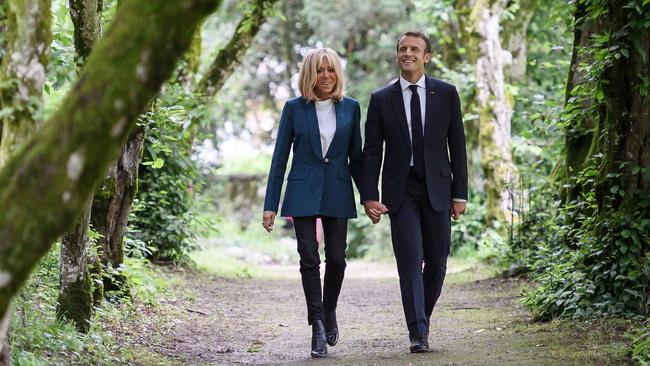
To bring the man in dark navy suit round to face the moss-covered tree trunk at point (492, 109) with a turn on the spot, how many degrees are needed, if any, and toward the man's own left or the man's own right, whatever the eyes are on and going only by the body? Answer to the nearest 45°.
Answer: approximately 180°

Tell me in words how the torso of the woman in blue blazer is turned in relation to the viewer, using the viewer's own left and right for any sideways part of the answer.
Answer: facing the viewer

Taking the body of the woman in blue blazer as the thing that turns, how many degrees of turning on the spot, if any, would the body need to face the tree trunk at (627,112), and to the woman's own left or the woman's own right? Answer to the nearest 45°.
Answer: approximately 90° to the woman's own left

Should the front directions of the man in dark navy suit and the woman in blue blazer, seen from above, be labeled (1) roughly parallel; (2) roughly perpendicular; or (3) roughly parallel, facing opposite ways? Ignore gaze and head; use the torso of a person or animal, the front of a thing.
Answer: roughly parallel

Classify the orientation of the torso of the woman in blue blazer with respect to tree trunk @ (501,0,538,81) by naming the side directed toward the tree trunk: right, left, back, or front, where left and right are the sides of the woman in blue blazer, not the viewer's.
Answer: back

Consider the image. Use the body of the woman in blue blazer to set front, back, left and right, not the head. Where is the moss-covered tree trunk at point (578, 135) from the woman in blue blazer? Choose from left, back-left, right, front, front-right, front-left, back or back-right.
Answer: back-left

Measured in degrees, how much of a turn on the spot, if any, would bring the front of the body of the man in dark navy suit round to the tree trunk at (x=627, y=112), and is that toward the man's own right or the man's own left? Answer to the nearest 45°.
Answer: approximately 135° to the man's own left

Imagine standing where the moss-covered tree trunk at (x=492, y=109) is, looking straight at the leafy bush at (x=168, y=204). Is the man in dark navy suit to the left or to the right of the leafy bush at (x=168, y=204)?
left

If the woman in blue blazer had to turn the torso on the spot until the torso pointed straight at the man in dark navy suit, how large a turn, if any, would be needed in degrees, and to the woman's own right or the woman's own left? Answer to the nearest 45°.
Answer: approximately 90° to the woman's own left

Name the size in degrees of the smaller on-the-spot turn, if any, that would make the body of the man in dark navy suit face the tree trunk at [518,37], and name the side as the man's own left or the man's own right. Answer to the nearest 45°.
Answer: approximately 180°

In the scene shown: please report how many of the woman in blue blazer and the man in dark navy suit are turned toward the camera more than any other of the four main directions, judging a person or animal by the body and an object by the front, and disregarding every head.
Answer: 2

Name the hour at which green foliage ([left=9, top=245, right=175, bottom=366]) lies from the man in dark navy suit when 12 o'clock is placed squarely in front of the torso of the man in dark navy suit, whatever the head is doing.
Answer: The green foliage is roughly at 2 o'clock from the man in dark navy suit.

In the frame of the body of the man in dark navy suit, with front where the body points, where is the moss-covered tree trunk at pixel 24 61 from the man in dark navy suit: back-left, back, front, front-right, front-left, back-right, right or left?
front-right

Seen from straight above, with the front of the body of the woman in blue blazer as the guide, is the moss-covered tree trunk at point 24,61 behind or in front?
in front
